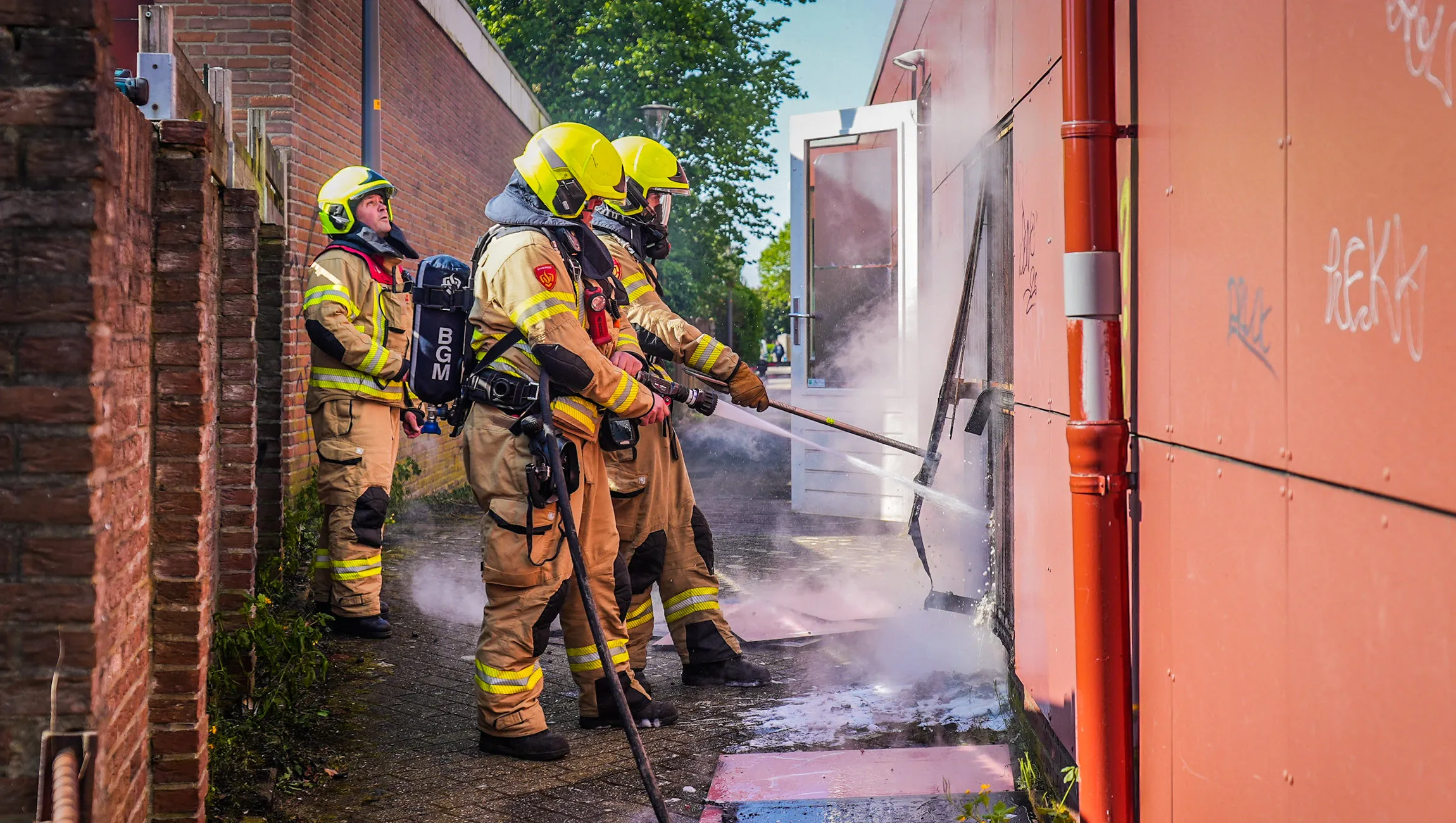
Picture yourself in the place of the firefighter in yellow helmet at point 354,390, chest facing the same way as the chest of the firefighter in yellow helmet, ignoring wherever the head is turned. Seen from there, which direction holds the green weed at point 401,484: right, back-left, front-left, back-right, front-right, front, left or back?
back-left

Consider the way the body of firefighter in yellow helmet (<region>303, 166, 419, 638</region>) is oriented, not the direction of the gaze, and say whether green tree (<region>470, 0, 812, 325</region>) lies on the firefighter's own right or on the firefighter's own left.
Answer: on the firefighter's own left

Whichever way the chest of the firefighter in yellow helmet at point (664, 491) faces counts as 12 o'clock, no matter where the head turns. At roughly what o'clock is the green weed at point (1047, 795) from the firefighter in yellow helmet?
The green weed is roughly at 2 o'clock from the firefighter in yellow helmet.

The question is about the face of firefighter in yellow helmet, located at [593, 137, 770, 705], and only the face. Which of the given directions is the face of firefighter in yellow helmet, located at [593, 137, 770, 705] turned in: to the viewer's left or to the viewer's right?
to the viewer's right

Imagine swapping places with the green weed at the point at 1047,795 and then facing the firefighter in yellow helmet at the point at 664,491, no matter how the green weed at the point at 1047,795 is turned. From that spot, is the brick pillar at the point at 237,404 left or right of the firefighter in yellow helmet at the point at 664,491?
left

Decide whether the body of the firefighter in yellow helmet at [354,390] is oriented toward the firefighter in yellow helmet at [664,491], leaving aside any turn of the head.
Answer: yes

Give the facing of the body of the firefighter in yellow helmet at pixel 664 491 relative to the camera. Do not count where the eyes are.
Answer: to the viewer's right

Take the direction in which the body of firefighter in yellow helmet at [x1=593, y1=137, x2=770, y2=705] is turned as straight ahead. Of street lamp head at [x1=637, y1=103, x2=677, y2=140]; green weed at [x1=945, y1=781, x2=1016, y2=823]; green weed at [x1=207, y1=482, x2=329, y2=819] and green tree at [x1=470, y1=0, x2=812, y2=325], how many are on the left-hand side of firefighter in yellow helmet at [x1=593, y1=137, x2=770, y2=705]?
2

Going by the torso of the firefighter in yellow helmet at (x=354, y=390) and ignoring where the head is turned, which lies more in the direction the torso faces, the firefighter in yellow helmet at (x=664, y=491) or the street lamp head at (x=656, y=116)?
the firefighter in yellow helmet

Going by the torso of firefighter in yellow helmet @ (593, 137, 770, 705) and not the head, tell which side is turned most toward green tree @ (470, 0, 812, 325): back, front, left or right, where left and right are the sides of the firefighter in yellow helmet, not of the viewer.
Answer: left

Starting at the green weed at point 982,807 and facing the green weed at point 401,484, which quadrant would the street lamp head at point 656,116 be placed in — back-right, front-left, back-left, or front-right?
front-right

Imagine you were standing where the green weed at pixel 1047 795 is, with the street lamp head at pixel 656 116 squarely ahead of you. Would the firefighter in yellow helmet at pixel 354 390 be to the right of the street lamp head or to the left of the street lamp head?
left

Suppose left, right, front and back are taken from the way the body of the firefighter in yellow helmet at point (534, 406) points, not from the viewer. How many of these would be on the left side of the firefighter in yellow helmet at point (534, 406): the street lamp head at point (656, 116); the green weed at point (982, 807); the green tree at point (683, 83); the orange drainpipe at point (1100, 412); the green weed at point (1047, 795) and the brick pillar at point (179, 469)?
2

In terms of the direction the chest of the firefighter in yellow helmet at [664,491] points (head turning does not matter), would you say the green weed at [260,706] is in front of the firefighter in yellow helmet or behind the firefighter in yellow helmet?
behind

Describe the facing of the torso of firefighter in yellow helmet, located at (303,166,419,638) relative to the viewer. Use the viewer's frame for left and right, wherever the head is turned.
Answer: facing the viewer and to the right of the viewer

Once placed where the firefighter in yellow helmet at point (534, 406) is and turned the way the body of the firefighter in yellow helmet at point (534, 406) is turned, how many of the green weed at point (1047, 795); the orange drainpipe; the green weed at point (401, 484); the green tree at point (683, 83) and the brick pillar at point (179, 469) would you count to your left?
2

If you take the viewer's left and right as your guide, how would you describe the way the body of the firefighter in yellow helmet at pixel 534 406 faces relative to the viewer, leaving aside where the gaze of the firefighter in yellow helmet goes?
facing to the right of the viewer
